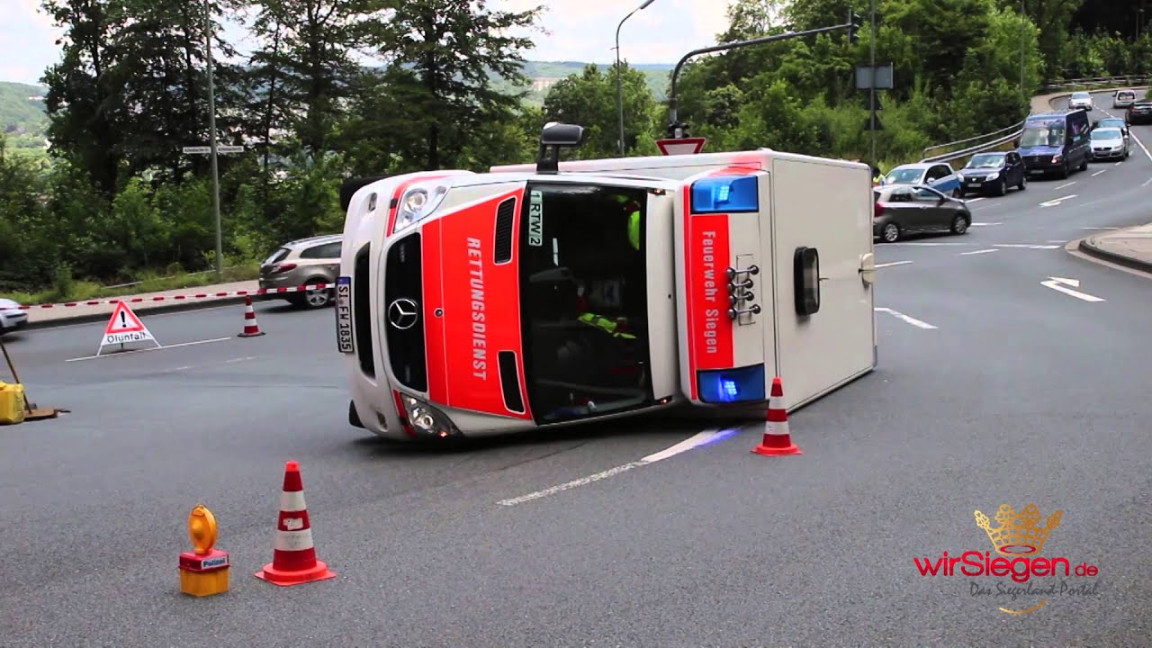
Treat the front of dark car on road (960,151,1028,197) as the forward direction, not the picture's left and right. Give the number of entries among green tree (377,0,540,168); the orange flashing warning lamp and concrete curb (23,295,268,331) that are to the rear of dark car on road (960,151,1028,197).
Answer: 0

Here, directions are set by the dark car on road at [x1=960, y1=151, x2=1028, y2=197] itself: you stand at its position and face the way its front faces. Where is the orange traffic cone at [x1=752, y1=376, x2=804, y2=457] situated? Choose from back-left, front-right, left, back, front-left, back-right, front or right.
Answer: front-left

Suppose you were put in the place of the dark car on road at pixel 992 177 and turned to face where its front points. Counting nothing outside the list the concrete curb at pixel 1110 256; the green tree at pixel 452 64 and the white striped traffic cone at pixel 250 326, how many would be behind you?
0

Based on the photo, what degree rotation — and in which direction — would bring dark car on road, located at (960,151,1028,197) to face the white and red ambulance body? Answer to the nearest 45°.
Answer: approximately 45° to its left

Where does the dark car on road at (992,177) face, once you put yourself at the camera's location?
facing the viewer and to the left of the viewer

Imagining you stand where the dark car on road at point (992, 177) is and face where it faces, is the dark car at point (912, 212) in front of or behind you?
in front

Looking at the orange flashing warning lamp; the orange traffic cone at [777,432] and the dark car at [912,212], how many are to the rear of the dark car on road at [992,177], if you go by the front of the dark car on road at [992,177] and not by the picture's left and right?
0

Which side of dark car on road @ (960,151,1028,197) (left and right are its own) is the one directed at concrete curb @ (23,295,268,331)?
front

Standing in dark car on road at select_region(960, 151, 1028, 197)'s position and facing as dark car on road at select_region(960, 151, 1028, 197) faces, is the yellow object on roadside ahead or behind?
ahead

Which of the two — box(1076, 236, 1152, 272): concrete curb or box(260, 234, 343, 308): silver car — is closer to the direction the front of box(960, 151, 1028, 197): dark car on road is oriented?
the silver car

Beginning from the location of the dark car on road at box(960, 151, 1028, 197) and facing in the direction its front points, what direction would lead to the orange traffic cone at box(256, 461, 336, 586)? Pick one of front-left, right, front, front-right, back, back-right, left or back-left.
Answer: front-left

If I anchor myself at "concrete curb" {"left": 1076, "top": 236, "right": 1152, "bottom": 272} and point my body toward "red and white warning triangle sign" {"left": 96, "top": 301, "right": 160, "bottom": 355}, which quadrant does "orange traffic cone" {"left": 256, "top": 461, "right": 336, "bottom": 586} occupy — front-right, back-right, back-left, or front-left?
front-left
